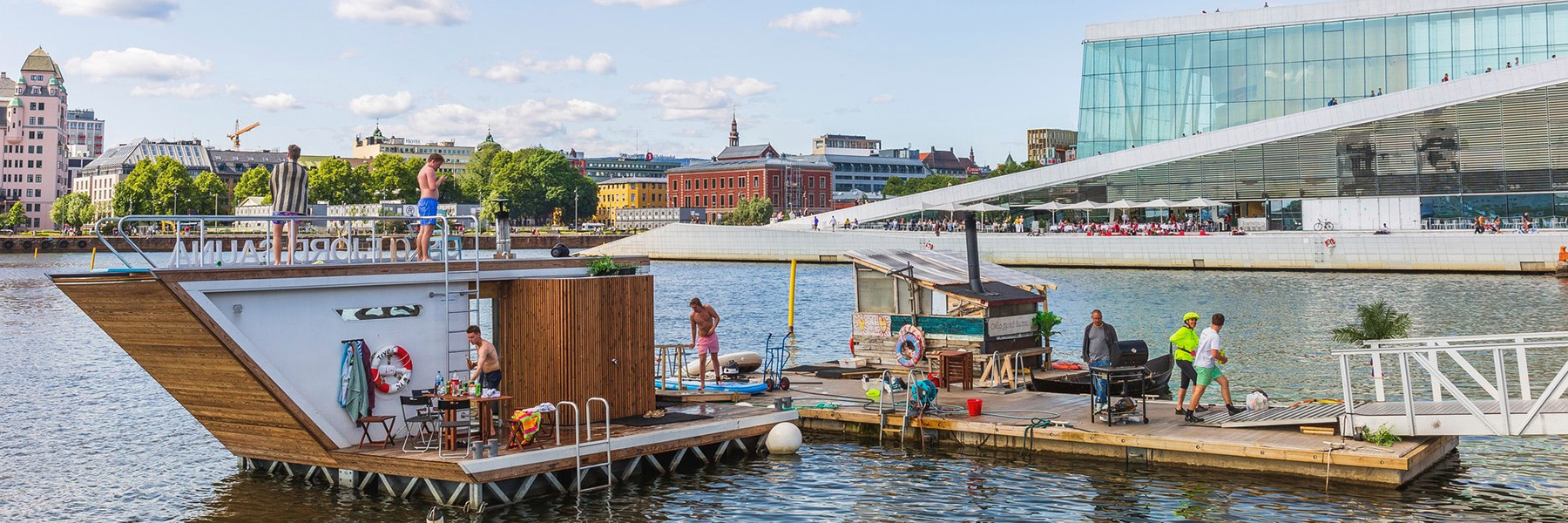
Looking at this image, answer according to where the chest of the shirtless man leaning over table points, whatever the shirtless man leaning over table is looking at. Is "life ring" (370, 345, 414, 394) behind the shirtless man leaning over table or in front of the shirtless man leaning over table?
in front

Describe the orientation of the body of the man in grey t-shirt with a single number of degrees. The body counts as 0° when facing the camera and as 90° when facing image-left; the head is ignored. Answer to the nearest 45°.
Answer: approximately 0°

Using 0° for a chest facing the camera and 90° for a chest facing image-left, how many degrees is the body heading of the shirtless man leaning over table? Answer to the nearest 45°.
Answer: approximately 90°

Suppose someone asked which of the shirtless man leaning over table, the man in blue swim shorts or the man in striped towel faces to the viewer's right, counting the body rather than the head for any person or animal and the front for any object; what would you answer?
the man in blue swim shorts

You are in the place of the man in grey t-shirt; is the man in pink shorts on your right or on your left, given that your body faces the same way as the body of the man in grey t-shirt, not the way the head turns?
on your right

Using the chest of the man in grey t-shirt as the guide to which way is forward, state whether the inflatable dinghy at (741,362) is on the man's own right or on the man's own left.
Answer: on the man's own right

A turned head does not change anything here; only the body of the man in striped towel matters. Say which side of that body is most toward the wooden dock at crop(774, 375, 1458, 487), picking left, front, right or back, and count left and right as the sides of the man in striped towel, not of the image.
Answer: right

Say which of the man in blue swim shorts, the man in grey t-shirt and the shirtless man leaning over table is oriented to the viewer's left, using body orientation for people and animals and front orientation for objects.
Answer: the shirtless man leaning over table
